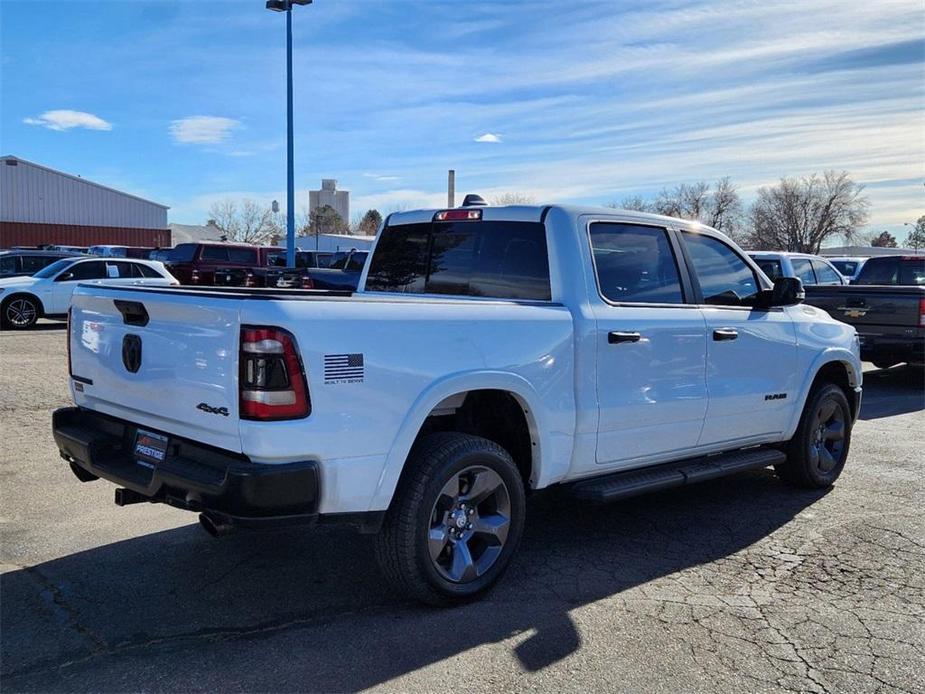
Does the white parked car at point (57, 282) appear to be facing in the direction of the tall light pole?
no

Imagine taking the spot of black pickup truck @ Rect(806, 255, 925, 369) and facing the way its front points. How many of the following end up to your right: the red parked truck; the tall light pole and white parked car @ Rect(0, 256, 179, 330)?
0

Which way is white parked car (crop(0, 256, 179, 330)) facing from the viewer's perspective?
to the viewer's left

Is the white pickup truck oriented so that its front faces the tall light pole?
no

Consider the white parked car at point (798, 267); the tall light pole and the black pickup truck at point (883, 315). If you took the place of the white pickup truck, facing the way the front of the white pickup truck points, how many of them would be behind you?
0

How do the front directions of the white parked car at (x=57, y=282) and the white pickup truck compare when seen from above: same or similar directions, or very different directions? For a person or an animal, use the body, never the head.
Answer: very different directions

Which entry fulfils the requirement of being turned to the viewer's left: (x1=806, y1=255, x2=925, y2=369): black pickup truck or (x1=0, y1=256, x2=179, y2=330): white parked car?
the white parked car

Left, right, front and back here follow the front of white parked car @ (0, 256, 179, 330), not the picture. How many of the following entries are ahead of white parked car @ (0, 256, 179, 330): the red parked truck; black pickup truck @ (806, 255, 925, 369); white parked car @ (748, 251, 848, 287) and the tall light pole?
0

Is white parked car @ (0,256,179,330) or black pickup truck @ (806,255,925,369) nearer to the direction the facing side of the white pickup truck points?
the black pickup truck

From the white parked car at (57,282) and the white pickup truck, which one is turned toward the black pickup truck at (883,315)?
the white pickup truck

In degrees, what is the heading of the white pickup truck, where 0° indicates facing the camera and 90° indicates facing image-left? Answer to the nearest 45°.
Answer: approximately 225°

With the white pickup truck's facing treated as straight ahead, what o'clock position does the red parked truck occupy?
The red parked truck is roughly at 10 o'clock from the white pickup truck.

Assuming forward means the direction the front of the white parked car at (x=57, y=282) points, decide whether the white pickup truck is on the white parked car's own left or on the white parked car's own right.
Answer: on the white parked car's own left

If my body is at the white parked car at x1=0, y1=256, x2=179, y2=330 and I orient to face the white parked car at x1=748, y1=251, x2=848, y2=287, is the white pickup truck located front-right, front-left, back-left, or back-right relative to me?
front-right

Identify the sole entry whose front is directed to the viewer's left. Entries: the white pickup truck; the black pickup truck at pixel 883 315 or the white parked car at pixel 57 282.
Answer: the white parked car

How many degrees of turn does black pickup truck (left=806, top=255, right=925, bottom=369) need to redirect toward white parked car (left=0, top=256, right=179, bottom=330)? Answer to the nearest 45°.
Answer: approximately 135° to its left

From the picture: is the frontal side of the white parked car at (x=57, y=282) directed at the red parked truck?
no

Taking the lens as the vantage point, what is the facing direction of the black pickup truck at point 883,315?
facing away from the viewer and to the right of the viewer

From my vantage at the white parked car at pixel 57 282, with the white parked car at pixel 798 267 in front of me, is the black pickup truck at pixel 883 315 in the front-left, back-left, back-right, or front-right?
front-right

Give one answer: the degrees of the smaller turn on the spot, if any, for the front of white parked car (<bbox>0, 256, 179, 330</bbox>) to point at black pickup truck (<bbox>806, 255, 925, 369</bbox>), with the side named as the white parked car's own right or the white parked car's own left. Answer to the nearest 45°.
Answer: approximately 135° to the white parked car's own left
